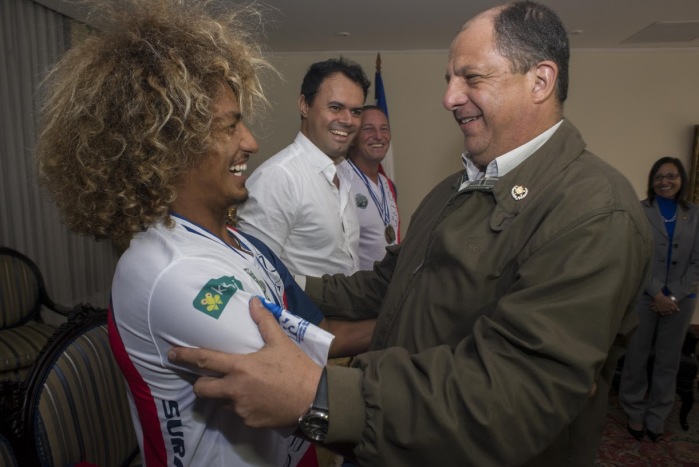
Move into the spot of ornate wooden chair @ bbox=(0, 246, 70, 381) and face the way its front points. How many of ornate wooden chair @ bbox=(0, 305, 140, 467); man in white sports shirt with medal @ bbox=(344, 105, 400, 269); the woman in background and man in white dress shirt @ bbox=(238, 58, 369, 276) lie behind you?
0

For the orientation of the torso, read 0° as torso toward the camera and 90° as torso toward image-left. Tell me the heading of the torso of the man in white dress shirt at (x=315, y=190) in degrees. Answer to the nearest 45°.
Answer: approximately 315°

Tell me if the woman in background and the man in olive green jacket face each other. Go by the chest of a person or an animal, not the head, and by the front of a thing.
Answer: no

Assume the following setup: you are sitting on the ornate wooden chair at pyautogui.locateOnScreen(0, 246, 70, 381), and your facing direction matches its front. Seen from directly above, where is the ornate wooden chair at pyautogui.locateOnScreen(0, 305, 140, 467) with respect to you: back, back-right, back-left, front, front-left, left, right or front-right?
front-right

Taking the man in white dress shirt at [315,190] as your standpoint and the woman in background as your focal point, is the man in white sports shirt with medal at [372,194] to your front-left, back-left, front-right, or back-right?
front-left

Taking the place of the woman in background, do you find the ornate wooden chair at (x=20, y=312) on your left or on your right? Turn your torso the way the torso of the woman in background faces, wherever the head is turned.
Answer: on your right

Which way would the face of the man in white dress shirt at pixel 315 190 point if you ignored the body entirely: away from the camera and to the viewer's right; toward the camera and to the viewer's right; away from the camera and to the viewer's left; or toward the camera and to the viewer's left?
toward the camera and to the viewer's right

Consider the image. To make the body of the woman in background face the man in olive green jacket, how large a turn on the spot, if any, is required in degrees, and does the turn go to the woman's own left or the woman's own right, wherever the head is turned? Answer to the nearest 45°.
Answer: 0° — they already face them

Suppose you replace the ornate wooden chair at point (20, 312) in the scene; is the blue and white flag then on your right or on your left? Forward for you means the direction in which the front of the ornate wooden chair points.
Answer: on your left

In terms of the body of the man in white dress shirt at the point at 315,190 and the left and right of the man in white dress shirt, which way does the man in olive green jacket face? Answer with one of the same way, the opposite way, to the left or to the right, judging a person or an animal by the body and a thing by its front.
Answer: to the right

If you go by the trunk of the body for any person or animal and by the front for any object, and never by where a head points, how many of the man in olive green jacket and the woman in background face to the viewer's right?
0

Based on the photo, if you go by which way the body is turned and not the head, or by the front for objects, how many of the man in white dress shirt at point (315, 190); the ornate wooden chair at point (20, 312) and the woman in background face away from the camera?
0

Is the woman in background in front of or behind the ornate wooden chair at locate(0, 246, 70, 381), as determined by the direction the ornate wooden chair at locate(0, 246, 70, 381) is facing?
in front

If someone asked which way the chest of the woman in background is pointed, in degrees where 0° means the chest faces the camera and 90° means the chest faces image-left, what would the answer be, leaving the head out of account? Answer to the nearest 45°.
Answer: approximately 0°

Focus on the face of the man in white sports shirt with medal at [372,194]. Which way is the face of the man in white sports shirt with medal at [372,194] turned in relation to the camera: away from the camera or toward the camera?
toward the camera

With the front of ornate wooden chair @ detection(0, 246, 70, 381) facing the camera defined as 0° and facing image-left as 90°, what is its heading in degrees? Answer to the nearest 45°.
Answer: approximately 315°
